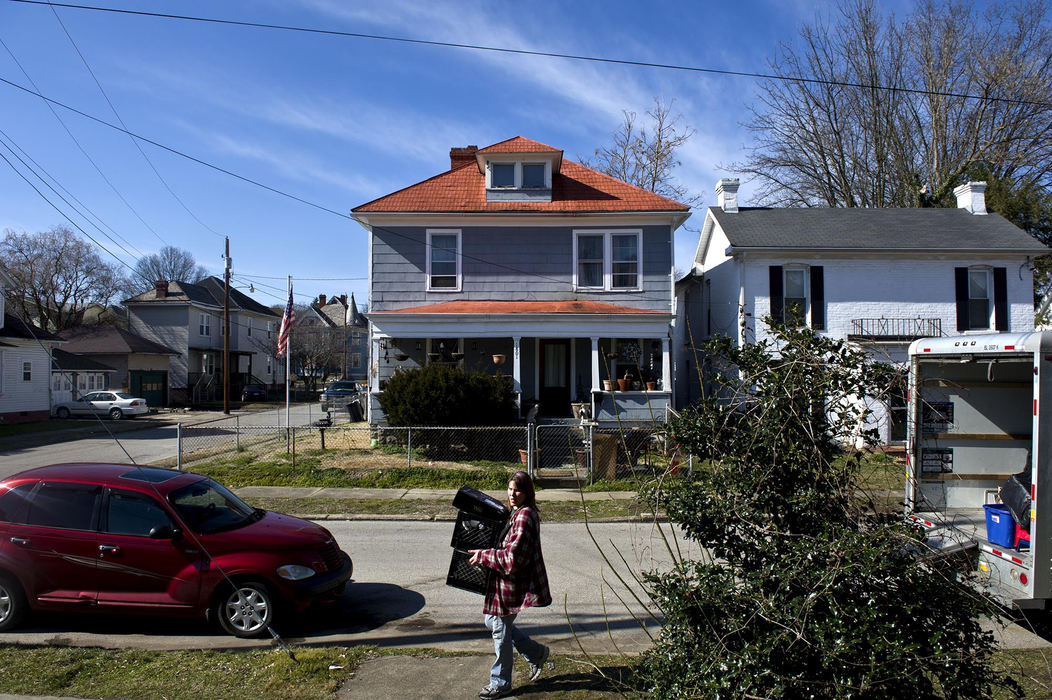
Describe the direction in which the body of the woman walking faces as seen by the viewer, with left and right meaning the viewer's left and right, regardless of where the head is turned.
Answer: facing to the left of the viewer

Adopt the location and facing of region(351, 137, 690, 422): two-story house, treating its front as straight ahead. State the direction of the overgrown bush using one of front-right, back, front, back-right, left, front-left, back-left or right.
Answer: front

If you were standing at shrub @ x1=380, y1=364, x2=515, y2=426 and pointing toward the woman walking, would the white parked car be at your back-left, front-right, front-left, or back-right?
back-right

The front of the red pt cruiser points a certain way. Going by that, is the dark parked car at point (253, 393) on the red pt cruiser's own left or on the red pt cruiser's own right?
on the red pt cruiser's own left

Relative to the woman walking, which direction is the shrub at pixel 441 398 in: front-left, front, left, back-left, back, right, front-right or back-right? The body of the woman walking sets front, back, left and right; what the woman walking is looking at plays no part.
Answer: right

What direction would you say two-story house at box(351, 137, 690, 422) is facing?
toward the camera

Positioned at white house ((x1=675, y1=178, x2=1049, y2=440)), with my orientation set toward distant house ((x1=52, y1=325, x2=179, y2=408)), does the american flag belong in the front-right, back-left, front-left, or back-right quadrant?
front-left

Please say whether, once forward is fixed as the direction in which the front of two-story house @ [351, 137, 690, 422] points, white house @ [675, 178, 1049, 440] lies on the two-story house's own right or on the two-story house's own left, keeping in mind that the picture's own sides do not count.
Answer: on the two-story house's own left

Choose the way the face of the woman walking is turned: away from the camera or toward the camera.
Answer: toward the camera

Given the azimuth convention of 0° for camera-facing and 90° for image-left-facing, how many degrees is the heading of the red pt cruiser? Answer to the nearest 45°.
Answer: approximately 315°

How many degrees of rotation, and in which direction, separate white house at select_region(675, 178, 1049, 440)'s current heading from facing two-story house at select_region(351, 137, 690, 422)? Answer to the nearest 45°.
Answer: approximately 45° to its right

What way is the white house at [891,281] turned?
toward the camera

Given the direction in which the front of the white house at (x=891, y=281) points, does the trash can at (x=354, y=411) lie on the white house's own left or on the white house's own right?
on the white house's own right

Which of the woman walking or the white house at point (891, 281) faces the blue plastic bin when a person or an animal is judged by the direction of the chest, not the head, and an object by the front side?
the white house
